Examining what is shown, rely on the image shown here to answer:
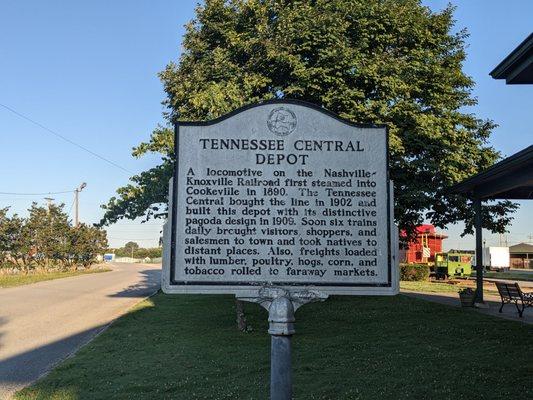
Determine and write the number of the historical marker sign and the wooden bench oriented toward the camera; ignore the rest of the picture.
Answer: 1

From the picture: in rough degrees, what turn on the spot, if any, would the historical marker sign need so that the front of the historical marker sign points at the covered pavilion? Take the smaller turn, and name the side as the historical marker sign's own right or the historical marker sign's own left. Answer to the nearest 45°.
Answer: approximately 135° to the historical marker sign's own left

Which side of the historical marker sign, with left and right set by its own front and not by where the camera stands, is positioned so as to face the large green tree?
back

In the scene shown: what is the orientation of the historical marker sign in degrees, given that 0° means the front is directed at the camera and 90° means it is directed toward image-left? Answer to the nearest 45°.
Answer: approximately 0°

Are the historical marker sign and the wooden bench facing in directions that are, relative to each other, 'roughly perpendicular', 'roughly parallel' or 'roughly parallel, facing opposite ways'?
roughly perpendicular

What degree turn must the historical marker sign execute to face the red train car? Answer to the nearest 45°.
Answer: approximately 180°

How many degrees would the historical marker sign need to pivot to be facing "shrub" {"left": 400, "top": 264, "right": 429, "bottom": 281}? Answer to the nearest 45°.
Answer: approximately 180°

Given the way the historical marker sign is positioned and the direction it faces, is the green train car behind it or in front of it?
behind
